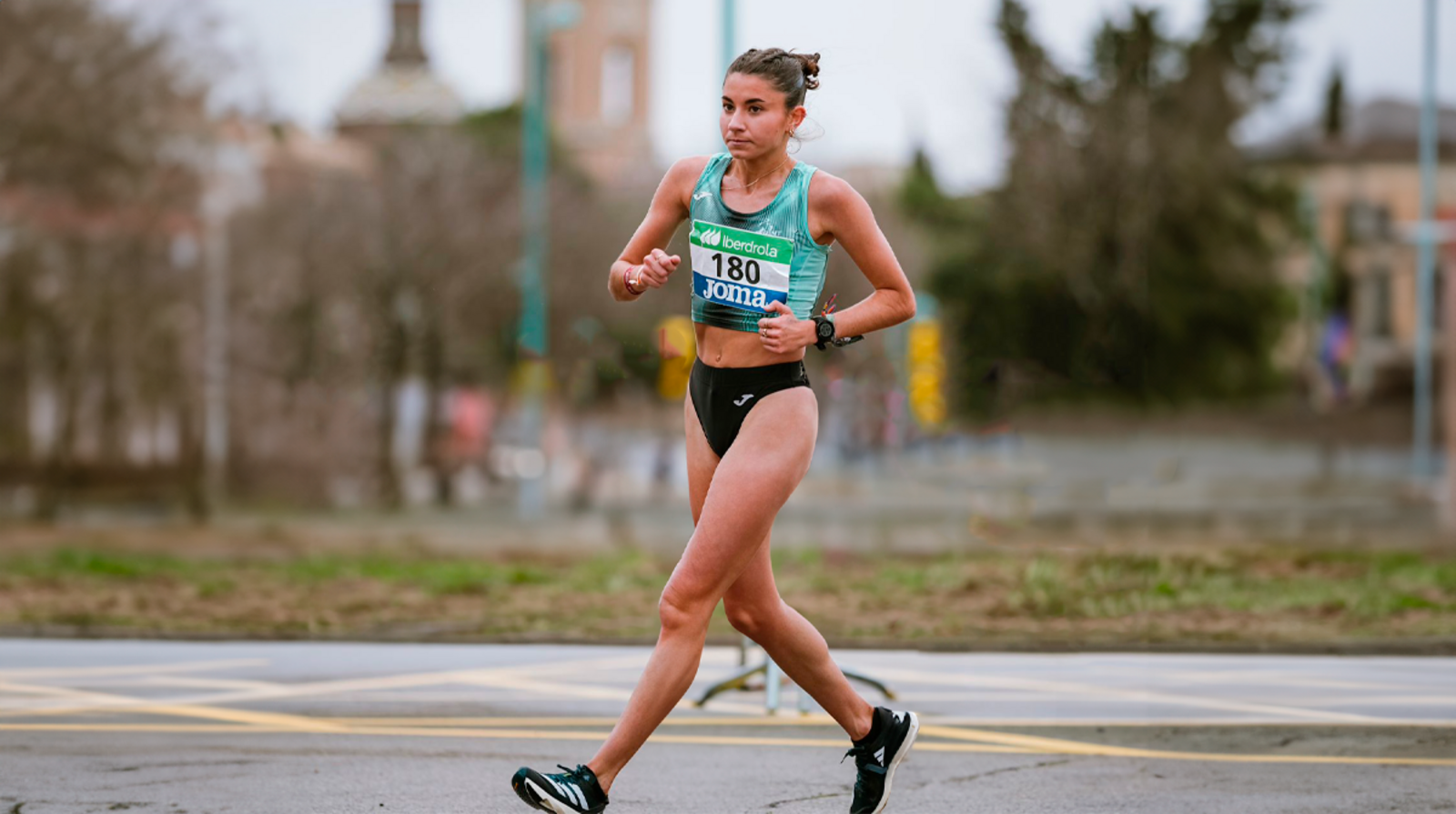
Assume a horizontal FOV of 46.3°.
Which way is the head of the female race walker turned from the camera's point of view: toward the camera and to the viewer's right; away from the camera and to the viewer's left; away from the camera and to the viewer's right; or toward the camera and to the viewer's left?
toward the camera and to the viewer's left

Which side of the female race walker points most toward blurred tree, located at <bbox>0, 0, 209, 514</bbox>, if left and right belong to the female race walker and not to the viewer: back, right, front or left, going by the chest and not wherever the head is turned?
right

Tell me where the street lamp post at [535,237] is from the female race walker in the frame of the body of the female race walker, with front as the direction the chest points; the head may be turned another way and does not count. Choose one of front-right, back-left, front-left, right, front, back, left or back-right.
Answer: back-right

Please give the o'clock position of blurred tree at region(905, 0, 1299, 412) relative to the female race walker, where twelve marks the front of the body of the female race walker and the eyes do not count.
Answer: The blurred tree is roughly at 5 o'clock from the female race walker.

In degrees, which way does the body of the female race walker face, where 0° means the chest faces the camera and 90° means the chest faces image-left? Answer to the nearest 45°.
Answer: approximately 45°
